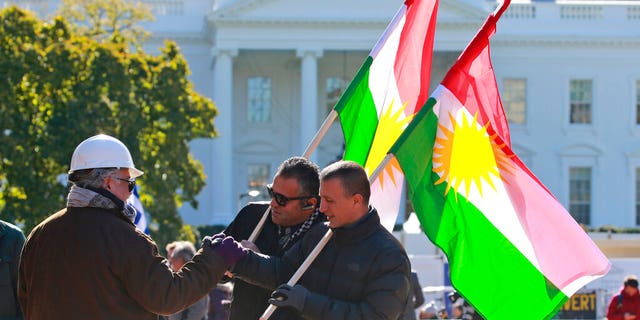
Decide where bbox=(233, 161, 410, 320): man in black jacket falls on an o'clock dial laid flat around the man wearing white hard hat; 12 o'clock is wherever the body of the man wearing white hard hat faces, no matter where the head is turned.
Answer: The man in black jacket is roughly at 2 o'clock from the man wearing white hard hat.

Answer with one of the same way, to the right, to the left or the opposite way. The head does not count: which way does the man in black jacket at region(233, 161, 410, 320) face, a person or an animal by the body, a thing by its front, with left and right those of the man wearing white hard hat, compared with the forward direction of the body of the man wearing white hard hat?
the opposite way

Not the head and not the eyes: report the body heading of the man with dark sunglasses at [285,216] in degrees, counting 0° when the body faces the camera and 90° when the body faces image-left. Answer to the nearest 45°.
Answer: approximately 45°

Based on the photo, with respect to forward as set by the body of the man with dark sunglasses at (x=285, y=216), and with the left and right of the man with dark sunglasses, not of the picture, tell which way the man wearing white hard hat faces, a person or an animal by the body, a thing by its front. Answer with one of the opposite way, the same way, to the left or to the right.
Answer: the opposite way

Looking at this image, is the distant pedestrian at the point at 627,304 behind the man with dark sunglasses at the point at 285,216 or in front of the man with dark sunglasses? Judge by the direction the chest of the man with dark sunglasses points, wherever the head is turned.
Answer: behind

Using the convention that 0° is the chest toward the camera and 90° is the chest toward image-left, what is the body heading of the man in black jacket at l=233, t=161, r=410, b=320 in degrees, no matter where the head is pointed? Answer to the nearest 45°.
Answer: approximately 45°

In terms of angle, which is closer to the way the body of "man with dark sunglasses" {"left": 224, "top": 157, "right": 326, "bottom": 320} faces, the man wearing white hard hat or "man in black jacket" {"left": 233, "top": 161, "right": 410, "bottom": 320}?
the man wearing white hard hat

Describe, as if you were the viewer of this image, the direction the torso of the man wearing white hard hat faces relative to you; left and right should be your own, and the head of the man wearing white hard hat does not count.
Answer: facing away from the viewer and to the right of the viewer
